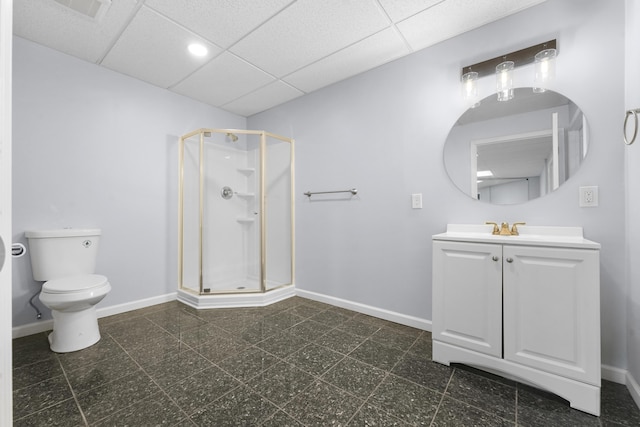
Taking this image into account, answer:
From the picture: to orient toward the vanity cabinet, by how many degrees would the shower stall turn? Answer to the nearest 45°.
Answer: approximately 45° to its left

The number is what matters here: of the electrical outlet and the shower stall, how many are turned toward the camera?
2

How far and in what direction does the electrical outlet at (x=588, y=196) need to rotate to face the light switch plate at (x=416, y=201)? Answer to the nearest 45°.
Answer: approximately 90° to its right

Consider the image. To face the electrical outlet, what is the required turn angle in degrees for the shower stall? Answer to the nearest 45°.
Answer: approximately 45° to its left

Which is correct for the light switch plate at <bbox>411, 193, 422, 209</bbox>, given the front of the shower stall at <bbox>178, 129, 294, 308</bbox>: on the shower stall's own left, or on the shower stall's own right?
on the shower stall's own left

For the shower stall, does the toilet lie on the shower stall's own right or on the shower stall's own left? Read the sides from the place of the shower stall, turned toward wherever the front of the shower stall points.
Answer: on the shower stall's own right

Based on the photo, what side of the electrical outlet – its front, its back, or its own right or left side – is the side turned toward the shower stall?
right

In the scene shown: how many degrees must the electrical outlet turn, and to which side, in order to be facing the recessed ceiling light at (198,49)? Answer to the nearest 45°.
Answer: approximately 45° to its right

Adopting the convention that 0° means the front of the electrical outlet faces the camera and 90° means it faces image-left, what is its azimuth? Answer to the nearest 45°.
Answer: approximately 0°
